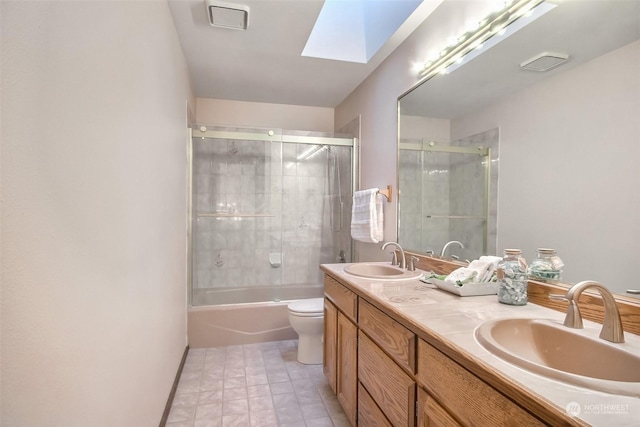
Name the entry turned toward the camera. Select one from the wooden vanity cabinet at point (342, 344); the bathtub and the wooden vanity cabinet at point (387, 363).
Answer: the bathtub

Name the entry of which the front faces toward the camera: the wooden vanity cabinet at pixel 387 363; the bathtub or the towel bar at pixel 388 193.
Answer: the bathtub

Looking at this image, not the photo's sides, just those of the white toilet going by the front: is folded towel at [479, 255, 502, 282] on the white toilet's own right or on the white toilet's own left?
on the white toilet's own left

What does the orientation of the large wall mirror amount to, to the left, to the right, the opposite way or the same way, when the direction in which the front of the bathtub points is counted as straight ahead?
to the right

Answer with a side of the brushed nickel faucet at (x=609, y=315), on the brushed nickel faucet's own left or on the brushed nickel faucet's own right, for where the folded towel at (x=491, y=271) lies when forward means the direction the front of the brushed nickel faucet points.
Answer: on the brushed nickel faucet's own right

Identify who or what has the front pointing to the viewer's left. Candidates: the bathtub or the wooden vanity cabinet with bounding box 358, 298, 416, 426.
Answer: the wooden vanity cabinet

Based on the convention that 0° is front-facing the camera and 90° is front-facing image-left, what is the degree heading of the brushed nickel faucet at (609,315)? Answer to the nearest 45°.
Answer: approximately 45°

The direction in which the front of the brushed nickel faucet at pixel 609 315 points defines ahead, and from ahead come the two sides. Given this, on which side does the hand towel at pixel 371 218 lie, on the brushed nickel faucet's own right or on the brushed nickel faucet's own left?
on the brushed nickel faucet's own right

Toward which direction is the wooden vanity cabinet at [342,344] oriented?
to the viewer's left

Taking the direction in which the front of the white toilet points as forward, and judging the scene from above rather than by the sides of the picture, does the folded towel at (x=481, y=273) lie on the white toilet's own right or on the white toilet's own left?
on the white toilet's own left

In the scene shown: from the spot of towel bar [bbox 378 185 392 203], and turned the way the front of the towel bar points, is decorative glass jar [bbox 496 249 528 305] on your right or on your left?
on your left

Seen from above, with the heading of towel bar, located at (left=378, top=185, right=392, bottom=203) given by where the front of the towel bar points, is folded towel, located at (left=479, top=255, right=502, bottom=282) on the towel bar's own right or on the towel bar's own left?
on the towel bar's own left
